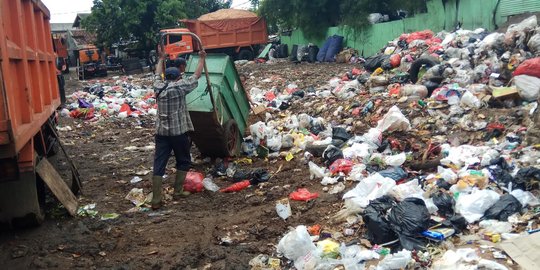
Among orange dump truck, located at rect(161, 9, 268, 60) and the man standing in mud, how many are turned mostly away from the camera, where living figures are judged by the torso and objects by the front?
1

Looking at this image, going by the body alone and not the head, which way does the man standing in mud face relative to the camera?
away from the camera

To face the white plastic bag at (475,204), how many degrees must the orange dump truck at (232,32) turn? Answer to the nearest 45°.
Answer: approximately 90° to its left

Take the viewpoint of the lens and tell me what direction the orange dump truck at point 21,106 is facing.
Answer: facing away from the viewer and to the right of the viewer

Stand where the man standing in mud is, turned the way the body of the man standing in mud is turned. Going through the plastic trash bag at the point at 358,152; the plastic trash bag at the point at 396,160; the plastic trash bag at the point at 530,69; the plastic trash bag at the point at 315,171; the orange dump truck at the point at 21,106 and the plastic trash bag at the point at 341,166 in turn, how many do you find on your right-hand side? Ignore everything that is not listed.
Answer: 5

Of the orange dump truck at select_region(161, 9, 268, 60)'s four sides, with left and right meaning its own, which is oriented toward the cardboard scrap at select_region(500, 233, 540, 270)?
left

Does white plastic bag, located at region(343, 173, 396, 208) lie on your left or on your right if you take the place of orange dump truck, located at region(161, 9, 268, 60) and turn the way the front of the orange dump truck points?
on your left

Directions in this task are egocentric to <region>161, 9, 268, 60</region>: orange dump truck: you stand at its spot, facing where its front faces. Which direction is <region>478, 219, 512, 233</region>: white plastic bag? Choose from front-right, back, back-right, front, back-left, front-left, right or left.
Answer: left

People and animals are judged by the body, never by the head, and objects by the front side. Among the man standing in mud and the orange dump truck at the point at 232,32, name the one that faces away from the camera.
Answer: the man standing in mud

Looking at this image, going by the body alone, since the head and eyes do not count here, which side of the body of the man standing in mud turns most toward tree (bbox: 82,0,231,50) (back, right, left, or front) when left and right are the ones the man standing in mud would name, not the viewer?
front

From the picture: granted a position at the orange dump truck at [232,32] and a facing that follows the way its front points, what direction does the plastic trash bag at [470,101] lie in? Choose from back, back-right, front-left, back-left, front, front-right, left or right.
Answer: left

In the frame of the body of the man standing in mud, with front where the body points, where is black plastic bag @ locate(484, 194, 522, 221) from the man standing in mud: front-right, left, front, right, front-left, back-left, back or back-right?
back-right

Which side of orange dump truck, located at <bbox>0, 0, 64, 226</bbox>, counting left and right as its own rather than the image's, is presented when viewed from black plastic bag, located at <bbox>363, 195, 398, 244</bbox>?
right

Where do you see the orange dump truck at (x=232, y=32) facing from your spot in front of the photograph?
facing to the left of the viewer
